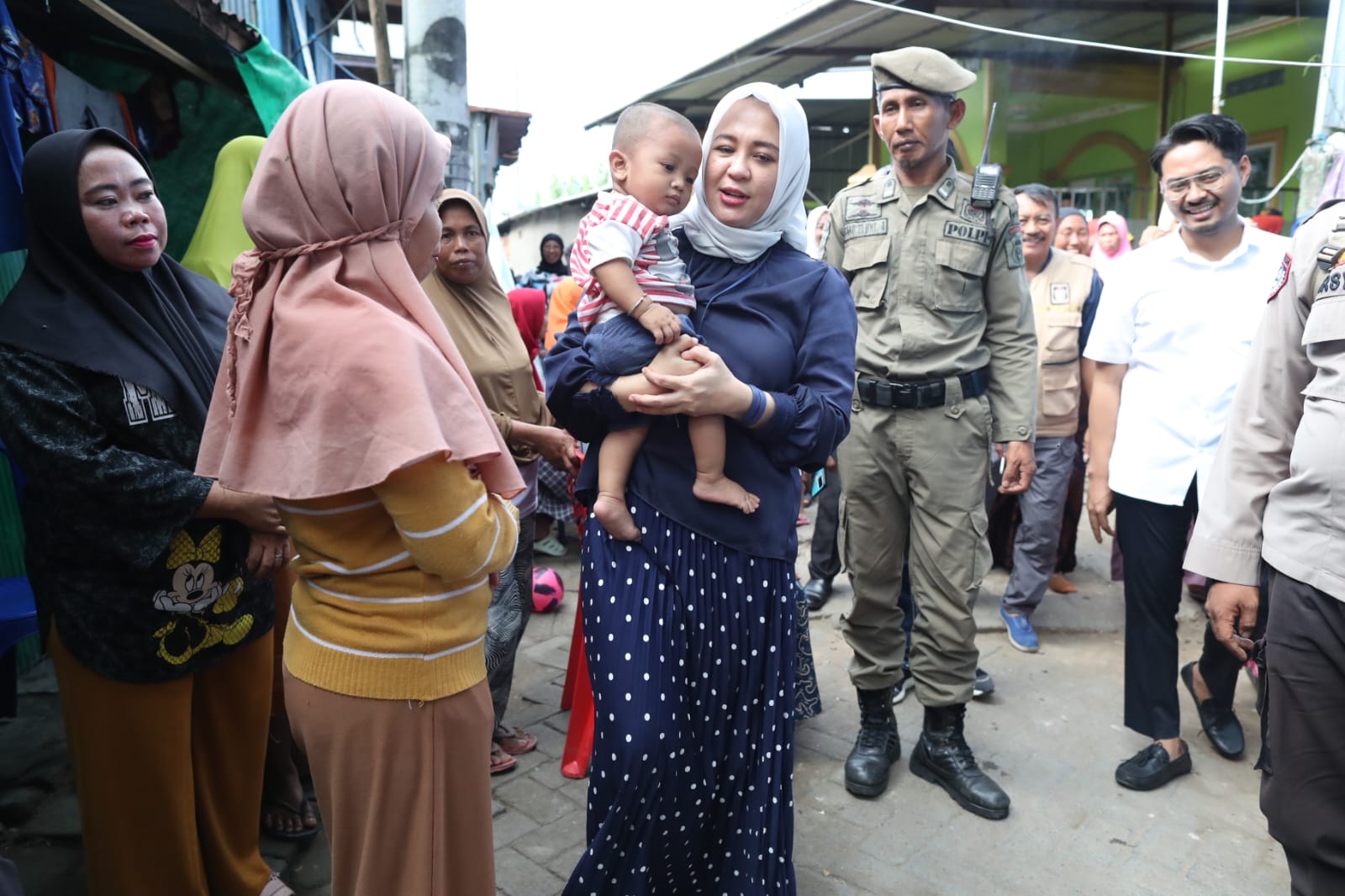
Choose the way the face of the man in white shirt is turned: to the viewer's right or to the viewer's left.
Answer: to the viewer's left

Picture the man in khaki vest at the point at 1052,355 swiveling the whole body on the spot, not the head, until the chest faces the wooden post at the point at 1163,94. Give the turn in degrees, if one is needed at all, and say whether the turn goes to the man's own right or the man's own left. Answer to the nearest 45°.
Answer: approximately 180°

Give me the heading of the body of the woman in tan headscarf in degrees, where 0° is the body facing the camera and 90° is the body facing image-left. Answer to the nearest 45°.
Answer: approximately 315°

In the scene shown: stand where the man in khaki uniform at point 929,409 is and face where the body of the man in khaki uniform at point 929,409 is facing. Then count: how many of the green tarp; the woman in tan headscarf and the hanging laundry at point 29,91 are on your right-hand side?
3

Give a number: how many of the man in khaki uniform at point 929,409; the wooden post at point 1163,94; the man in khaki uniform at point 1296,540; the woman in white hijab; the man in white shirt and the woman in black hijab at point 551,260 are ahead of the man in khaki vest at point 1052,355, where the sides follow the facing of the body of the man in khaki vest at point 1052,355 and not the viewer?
4

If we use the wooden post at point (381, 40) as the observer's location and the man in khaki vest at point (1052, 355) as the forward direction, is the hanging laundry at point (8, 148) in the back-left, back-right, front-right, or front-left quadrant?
front-right

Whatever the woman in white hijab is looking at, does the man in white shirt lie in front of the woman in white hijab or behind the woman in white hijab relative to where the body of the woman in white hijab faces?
behind

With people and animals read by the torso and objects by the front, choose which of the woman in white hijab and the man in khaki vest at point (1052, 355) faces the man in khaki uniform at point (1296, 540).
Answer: the man in khaki vest at point (1052, 355)

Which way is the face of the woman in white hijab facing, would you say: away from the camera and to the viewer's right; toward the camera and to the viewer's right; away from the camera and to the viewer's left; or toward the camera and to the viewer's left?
toward the camera and to the viewer's left

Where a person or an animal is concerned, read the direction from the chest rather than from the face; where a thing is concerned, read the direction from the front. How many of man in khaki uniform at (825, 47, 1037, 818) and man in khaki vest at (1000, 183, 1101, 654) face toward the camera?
2

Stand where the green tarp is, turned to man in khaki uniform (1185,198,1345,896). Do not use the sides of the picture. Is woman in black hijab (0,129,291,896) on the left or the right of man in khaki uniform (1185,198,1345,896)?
right

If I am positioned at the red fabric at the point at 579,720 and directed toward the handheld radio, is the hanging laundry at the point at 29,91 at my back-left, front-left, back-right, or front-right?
back-left

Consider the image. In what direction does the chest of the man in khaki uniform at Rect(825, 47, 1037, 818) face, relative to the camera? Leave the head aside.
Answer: toward the camera

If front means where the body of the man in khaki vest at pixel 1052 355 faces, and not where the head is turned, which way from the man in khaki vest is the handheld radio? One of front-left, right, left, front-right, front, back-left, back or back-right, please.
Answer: front

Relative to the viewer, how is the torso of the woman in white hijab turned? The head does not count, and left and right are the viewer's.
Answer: facing the viewer and to the left of the viewer

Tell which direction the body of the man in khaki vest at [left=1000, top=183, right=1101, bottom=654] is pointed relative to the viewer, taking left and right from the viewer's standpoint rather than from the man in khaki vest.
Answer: facing the viewer

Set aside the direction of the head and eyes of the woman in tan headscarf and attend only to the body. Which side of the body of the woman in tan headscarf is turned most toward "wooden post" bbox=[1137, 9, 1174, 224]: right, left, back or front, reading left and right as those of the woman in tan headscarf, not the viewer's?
left
